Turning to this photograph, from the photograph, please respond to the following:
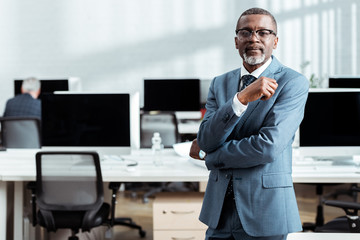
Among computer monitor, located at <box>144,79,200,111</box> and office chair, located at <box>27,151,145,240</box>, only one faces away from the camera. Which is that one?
the office chair

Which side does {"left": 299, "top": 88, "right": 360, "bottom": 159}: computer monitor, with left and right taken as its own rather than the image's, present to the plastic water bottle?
right

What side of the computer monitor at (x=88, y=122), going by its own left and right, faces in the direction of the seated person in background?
back

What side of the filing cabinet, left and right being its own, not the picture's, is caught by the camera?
front

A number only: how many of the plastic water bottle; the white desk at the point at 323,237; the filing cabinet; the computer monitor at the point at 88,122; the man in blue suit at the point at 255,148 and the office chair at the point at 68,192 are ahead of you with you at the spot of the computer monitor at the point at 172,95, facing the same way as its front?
6

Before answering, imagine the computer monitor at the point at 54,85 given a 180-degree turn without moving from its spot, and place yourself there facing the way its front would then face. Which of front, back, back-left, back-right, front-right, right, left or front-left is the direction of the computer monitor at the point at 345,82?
back-right

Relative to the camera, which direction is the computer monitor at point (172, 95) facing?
toward the camera

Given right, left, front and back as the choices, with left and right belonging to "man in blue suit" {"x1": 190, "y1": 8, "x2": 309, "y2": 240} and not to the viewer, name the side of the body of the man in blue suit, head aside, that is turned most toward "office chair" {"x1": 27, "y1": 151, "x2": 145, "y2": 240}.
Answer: right

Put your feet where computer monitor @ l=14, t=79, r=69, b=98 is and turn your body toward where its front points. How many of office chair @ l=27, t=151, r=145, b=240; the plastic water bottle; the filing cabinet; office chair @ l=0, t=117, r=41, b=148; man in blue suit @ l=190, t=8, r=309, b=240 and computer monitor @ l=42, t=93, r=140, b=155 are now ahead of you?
6

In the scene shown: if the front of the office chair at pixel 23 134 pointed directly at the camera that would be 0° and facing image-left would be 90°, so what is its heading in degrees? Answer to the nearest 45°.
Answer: approximately 180°

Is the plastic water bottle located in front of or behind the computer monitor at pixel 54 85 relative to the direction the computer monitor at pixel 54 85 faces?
in front

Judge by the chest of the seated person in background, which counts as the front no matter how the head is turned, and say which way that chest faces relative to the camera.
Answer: away from the camera

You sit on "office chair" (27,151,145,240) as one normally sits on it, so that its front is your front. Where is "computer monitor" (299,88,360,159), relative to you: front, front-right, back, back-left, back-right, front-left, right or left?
right

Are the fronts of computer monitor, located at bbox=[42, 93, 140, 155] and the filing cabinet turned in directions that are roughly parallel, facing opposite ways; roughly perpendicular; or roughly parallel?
roughly parallel

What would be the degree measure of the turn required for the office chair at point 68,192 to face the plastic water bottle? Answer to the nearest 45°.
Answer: approximately 45° to its right

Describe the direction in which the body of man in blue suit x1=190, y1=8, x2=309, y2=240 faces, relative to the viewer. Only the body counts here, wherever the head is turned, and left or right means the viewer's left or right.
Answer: facing the viewer and to the left of the viewer

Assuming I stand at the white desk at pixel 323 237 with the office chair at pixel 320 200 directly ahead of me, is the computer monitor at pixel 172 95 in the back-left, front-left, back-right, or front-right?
front-left

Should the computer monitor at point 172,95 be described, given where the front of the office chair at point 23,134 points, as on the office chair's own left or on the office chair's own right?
on the office chair's own right
